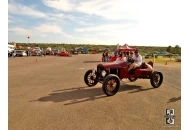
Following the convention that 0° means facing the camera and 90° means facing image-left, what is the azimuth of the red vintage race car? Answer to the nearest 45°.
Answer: approximately 45°
